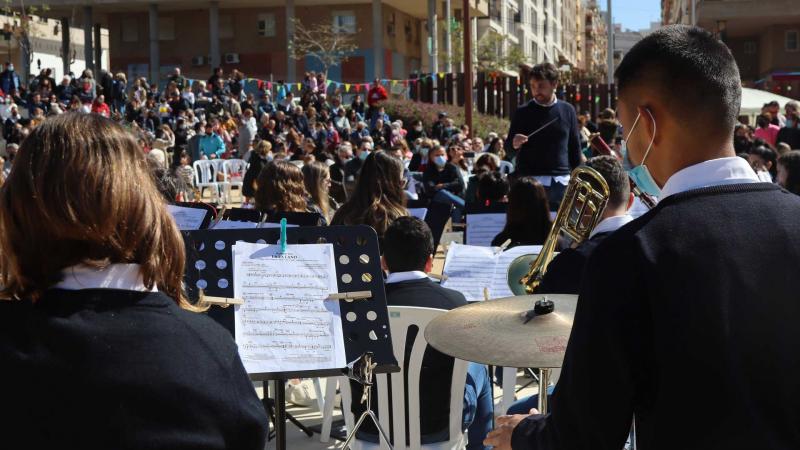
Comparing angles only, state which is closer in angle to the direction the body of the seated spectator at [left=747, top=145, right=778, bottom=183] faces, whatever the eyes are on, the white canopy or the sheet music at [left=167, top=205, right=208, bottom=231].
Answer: the sheet music

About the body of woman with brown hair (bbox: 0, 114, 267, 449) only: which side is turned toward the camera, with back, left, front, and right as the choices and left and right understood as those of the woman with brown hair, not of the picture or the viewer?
back

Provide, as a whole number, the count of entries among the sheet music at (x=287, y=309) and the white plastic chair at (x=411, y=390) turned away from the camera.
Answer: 1

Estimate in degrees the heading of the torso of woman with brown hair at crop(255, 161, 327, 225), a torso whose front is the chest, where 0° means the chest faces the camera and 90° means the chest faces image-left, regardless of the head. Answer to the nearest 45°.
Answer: approximately 180°

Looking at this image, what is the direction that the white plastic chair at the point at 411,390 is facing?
away from the camera

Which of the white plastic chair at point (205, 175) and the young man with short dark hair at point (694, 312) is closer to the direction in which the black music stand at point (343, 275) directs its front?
the young man with short dark hair

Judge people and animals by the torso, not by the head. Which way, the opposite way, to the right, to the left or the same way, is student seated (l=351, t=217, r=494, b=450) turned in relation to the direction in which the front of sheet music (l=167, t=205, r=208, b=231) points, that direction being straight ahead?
the opposite way

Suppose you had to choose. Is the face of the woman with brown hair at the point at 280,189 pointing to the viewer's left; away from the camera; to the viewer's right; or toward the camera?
away from the camera

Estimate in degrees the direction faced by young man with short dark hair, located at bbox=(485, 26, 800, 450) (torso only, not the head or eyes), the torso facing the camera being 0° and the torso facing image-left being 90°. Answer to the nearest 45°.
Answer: approximately 135°

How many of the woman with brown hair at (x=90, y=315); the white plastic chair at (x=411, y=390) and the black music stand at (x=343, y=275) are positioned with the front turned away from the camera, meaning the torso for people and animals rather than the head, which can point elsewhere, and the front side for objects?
2

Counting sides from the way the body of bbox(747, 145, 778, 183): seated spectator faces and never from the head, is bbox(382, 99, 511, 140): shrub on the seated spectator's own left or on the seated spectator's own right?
on the seated spectator's own right

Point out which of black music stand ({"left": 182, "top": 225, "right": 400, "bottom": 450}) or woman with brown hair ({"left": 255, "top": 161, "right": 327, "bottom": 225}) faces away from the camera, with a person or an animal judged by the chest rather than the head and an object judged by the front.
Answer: the woman with brown hair

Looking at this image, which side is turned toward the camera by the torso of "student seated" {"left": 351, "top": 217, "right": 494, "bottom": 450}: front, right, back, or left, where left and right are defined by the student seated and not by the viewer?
back

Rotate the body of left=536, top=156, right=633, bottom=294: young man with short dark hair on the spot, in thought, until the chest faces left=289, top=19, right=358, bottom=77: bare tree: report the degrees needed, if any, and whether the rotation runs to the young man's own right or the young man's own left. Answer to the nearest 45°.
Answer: approximately 45° to the young man's own right
